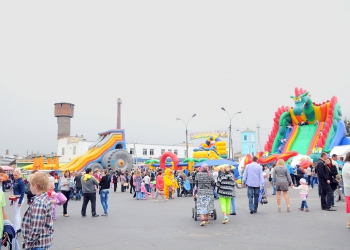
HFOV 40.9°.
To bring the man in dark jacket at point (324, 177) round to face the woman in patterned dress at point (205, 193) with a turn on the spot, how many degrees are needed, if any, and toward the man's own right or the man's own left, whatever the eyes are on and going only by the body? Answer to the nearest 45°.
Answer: approximately 135° to the man's own right

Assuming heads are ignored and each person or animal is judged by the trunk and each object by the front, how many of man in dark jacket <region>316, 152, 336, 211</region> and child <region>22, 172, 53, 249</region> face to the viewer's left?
1

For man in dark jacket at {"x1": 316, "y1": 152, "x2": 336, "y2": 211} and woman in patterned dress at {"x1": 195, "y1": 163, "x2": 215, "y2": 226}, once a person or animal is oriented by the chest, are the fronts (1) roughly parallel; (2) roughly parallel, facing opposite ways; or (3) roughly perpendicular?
roughly perpendicular
